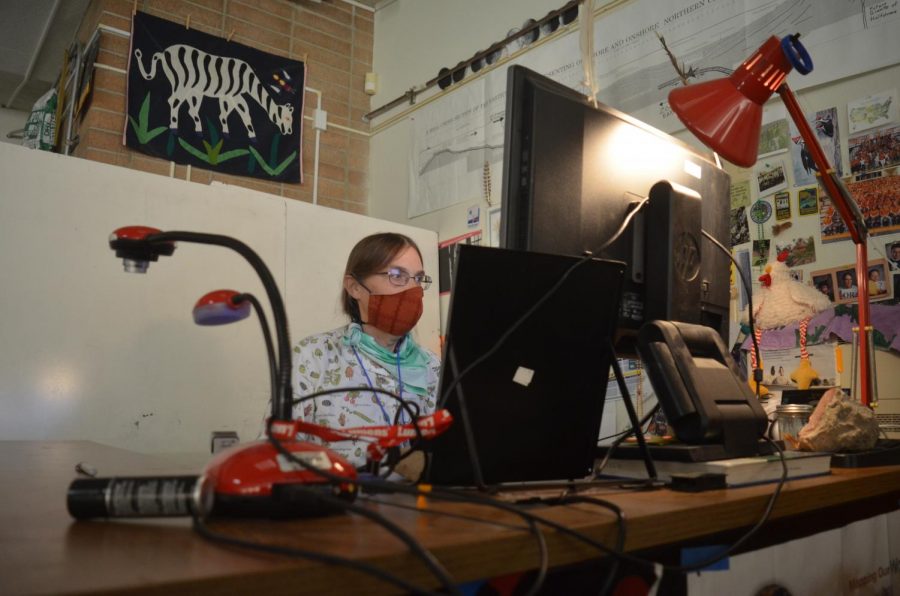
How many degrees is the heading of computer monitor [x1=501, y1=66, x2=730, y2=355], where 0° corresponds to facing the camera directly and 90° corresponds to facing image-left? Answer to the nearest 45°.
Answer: approximately 135°

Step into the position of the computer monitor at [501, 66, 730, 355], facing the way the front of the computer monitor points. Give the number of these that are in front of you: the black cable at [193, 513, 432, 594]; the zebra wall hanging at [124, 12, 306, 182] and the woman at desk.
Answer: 2

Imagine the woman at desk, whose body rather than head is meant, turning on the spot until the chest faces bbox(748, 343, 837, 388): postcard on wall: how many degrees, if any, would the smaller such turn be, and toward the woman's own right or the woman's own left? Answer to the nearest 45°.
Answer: approximately 45° to the woman's own left

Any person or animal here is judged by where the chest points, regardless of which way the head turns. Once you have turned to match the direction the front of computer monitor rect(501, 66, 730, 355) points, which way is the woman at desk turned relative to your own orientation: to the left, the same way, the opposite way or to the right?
the opposite way

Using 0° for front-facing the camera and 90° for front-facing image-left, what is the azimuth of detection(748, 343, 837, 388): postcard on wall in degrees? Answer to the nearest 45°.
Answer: approximately 45°

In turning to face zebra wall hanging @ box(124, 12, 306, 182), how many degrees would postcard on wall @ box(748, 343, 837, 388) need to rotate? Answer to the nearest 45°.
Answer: approximately 45° to its right

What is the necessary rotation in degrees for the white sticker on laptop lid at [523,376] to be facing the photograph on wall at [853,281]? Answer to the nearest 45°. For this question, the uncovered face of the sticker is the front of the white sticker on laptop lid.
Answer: approximately 135° to its left

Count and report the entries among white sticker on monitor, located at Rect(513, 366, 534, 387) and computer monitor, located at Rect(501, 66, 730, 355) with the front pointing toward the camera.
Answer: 1
